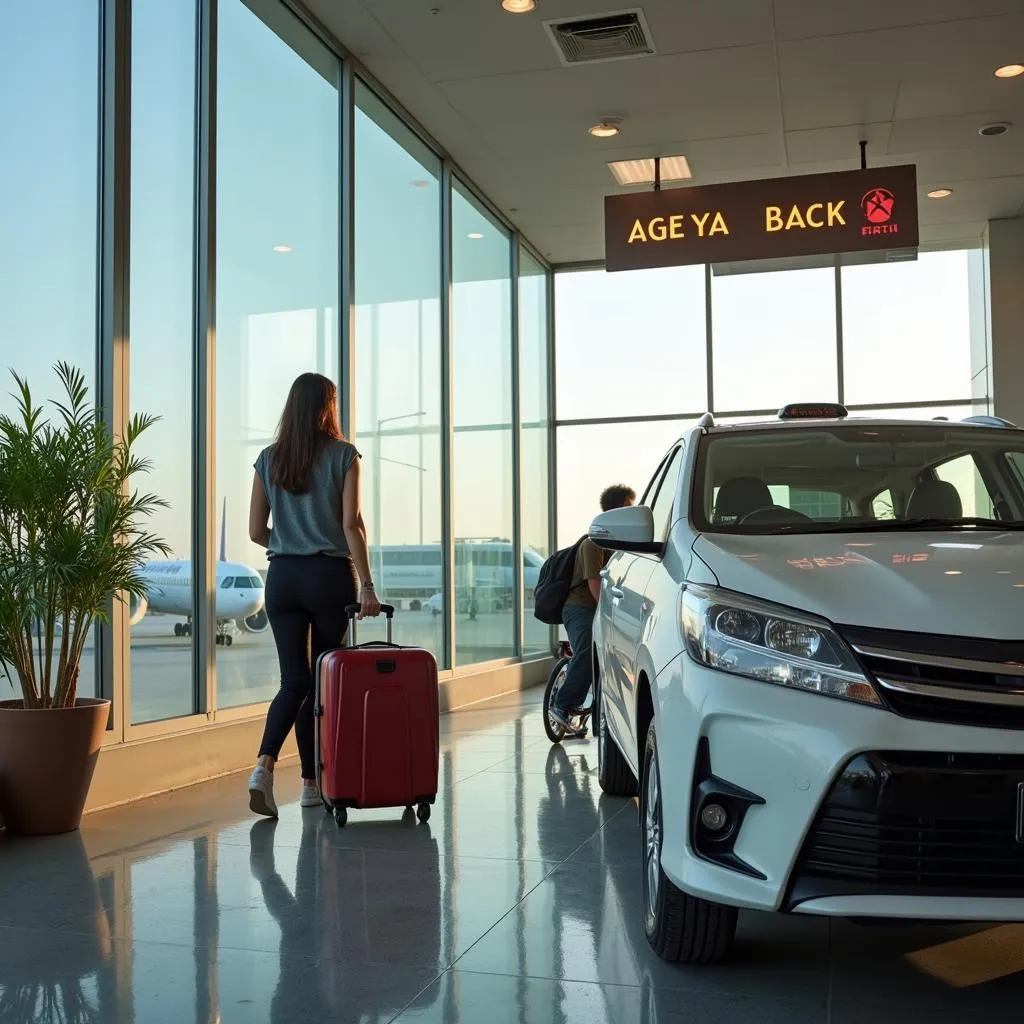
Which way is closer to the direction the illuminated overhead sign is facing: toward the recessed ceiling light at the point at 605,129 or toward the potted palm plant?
the potted palm plant

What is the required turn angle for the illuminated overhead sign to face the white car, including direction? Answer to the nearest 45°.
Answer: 0° — it already faces it

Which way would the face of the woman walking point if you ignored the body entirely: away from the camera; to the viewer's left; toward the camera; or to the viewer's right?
away from the camera

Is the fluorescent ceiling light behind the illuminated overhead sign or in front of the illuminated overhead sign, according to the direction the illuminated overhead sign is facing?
behind

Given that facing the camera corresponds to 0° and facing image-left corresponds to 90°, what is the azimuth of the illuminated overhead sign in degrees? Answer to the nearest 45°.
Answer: approximately 0°

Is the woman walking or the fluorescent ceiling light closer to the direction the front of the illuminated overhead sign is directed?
the woman walking

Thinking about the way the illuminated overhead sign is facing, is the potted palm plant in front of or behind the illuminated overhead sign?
in front

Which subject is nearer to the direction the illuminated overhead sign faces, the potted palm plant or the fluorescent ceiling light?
the potted palm plant
